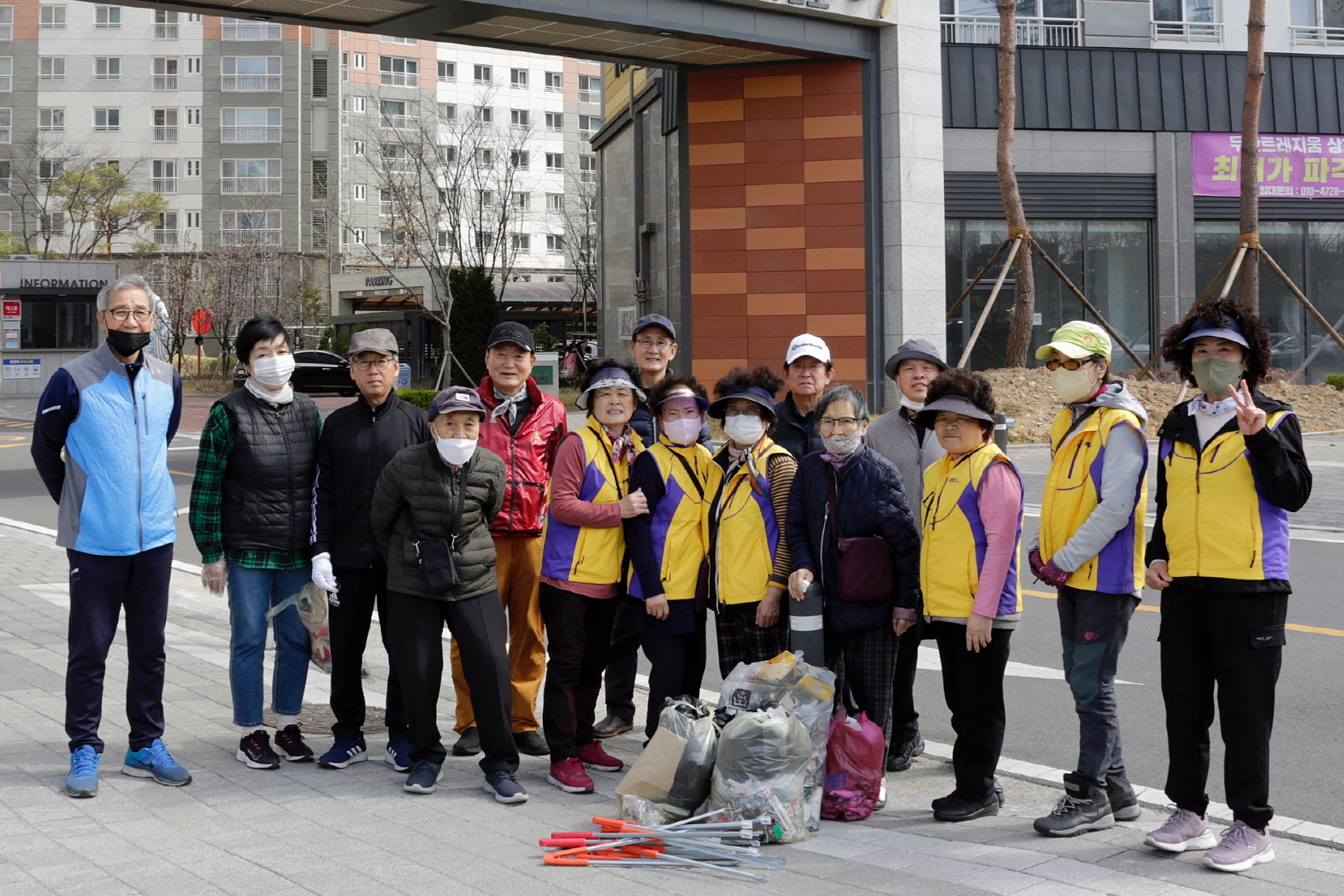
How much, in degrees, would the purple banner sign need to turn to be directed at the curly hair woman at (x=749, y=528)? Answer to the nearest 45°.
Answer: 0° — it already faces them

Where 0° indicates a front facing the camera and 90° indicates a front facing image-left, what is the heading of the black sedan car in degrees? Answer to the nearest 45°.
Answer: approximately 270°

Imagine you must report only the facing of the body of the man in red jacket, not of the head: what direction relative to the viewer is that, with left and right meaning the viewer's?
facing the viewer

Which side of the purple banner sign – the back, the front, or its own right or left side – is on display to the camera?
front

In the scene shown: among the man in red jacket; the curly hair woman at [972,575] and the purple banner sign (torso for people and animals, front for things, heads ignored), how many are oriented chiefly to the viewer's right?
0

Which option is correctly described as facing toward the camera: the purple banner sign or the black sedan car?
the purple banner sign

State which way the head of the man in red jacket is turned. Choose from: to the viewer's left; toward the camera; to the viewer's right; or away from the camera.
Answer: toward the camera

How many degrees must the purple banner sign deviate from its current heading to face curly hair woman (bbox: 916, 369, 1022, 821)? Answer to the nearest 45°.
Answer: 0° — it already faces them

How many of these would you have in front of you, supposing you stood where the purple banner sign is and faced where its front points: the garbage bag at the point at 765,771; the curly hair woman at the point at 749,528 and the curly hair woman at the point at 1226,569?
3

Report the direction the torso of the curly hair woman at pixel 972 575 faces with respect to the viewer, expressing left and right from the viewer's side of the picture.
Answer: facing the viewer and to the left of the viewer

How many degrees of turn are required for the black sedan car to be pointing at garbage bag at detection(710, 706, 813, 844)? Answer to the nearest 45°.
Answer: approximately 90° to its right
